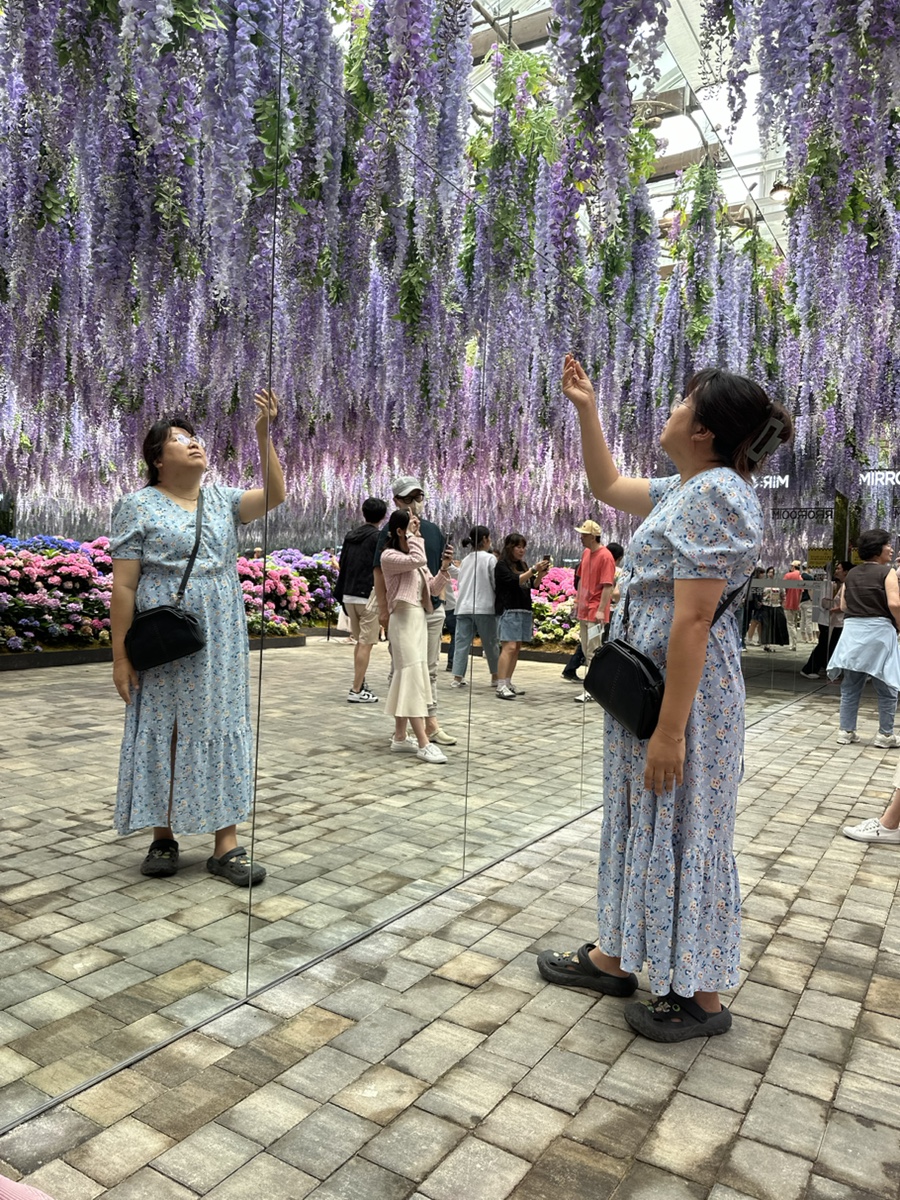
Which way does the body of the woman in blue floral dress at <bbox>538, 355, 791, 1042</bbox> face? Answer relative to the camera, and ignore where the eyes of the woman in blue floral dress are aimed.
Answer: to the viewer's left

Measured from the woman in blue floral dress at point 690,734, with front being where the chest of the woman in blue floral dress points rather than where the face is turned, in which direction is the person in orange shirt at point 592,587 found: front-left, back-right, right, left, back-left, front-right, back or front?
right

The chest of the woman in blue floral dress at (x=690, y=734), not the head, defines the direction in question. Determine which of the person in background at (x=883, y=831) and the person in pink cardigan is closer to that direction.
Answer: the person in pink cardigan

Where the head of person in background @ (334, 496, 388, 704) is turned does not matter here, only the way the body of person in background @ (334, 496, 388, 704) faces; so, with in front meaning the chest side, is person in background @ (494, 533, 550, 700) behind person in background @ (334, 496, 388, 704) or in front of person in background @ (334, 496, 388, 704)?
in front

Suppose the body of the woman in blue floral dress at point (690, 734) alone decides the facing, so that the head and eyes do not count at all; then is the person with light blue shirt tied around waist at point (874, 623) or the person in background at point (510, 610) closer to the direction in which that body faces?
the person in background
